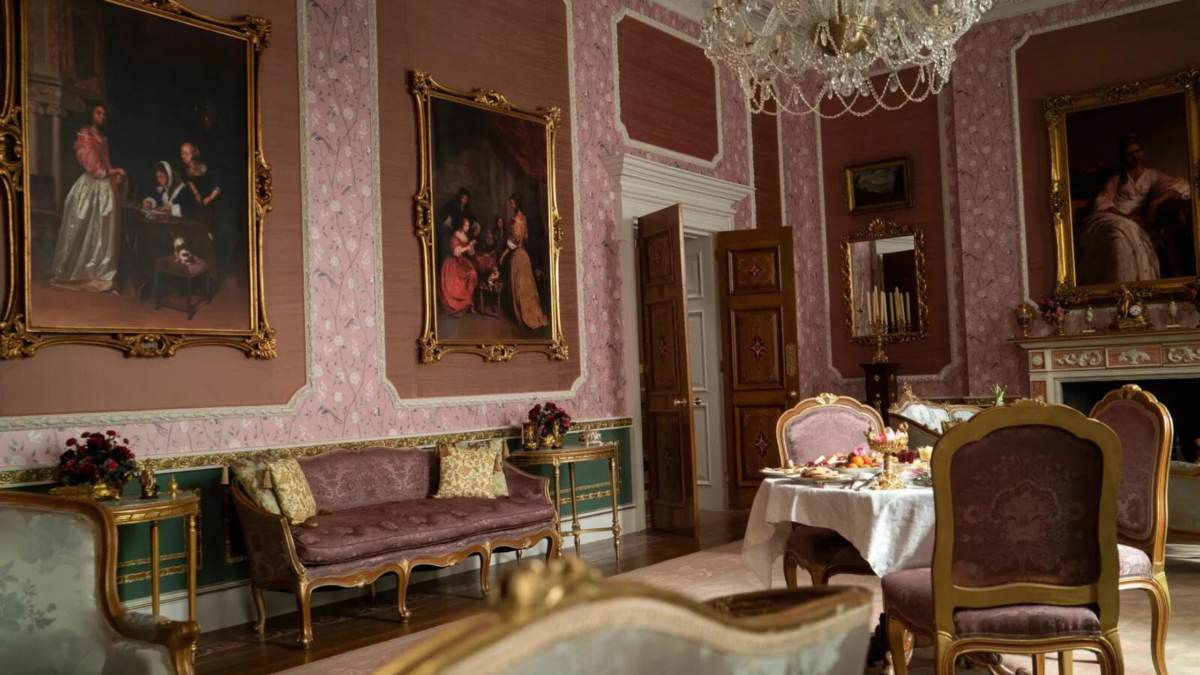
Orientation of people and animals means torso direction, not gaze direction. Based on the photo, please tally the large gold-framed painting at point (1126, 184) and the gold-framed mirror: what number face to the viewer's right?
0

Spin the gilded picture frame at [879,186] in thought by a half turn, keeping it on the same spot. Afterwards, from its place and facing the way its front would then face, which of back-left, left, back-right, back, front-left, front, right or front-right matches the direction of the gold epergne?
back-right

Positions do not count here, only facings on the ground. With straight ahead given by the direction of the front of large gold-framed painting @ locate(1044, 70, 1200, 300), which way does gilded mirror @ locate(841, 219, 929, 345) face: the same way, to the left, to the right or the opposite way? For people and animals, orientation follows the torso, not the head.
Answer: the same way

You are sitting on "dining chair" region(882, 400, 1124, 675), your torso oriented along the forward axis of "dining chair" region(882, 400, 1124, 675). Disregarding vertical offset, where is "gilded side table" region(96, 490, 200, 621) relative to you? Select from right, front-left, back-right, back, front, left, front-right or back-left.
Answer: front-left

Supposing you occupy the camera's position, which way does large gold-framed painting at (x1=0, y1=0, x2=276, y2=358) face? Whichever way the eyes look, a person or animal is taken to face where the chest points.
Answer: facing the viewer and to the right of the viewer

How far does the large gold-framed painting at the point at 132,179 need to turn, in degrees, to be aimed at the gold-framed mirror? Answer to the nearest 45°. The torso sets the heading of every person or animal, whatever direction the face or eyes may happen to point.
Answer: approximately 45° to its left

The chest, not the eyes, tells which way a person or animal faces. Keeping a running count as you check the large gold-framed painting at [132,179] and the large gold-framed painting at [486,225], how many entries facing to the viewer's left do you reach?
0

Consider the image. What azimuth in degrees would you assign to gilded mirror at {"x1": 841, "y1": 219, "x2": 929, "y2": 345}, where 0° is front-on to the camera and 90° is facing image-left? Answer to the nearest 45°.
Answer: approximately 45°

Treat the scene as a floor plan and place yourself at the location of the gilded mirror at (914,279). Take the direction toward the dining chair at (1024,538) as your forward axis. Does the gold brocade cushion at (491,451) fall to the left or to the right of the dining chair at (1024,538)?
right

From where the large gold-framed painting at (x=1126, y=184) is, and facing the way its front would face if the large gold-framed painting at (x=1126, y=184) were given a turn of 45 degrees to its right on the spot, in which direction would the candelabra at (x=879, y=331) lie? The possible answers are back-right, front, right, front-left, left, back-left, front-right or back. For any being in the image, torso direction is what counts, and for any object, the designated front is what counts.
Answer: front

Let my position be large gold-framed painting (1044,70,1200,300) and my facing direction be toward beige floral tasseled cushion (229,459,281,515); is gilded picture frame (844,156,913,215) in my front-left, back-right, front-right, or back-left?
front-right

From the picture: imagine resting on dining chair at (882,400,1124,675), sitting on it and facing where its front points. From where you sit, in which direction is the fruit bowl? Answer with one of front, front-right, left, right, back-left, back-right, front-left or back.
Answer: front

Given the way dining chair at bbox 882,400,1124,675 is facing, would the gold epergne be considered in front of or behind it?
in front

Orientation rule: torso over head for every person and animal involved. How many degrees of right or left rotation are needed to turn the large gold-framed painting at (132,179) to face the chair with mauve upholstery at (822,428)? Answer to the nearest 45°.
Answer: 0° — it already faces it

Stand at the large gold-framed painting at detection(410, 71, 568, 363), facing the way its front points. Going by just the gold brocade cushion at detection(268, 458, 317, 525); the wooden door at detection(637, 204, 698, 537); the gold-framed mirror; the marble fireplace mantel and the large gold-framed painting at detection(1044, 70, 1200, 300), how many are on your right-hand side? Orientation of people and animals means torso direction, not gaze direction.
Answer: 1
